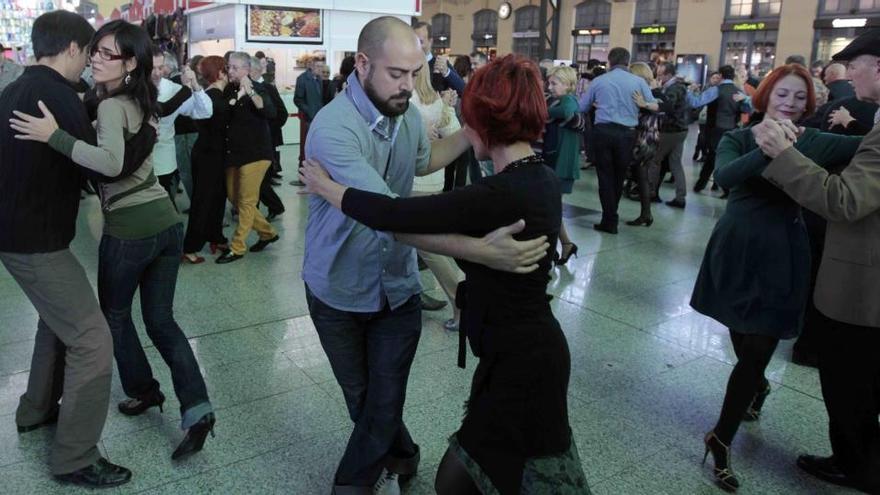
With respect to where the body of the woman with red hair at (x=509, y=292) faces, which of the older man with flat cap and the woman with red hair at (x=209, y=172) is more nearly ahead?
the woman with red hair

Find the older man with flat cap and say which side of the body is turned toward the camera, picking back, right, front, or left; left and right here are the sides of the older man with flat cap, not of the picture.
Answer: left

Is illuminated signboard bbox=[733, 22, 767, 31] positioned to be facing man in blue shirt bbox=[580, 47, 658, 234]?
yes

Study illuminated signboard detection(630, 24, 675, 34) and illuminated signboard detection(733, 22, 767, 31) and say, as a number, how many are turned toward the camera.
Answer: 2

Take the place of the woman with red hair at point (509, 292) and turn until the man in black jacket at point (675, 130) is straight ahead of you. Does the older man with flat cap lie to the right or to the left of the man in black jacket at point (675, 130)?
right

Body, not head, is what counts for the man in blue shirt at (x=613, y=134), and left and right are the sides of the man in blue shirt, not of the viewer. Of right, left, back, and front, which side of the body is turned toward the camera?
back

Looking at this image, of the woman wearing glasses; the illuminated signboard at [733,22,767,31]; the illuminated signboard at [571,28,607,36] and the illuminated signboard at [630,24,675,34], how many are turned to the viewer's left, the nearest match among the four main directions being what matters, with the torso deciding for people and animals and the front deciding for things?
1

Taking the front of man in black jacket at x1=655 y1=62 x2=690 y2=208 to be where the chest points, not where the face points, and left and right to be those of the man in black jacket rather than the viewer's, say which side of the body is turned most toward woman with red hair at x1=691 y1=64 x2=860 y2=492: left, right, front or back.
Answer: left

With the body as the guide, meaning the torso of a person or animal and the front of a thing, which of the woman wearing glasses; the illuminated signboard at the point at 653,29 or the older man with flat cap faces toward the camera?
the illuminated signboard

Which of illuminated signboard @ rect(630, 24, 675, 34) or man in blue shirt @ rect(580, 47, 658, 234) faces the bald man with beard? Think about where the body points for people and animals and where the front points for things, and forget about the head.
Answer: the illuminated signboard

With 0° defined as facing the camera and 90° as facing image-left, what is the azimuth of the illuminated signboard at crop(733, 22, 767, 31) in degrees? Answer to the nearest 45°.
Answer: approximately 0°

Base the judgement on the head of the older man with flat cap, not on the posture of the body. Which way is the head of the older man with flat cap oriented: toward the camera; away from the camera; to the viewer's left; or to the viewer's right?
to the viewer's left

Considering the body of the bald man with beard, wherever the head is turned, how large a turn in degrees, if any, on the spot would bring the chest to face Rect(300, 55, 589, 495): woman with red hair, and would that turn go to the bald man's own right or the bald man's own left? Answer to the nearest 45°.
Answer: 0° — they already face them

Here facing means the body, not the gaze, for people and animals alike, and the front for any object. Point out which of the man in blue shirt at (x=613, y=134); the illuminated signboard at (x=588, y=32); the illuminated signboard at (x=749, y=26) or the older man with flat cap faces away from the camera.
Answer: the man in blue shirt

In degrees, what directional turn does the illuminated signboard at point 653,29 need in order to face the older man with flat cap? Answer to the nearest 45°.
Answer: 0° — it already faces them

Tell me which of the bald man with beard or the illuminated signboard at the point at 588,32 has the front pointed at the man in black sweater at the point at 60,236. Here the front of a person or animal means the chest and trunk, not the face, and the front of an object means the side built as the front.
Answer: the illuminated signboard
